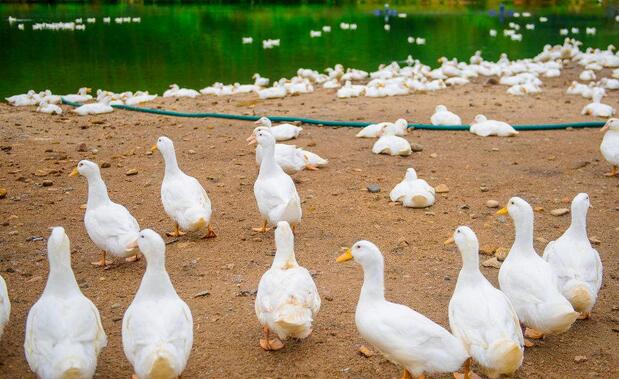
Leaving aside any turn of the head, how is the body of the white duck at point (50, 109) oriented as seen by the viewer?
to the viewer's left

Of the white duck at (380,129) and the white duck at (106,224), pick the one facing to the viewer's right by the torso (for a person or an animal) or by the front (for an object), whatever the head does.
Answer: the white duck at (380,129)

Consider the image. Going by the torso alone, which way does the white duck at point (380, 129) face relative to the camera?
to the viewer's right

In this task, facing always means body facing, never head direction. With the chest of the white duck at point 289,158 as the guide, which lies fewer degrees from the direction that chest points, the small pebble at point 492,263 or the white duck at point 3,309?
the white duck

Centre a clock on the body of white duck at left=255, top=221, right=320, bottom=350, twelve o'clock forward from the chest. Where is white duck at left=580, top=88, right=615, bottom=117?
white duck at left=580, top=88, right=615, bottom=117 is roughly at 1 o'clock from white duck at left=255, top=221, right=320, bottom=350.

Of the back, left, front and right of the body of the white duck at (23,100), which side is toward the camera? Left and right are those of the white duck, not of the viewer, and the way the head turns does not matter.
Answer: right

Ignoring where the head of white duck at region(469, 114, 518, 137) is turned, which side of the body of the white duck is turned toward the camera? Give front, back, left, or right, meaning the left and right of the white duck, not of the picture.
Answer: left

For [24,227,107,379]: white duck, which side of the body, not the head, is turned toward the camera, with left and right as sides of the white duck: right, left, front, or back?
back

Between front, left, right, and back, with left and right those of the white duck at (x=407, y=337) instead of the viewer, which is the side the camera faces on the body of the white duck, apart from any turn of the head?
left

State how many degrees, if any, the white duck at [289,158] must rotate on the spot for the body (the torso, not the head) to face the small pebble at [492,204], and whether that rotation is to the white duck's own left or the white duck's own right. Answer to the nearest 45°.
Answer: approximately 135° to the white duck's own left

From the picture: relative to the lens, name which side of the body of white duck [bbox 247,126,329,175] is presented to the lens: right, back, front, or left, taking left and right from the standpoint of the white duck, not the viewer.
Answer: left

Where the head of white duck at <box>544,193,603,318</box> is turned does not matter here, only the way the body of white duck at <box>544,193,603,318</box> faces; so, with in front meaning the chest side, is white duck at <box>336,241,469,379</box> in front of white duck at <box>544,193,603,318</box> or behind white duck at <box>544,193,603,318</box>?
behind
